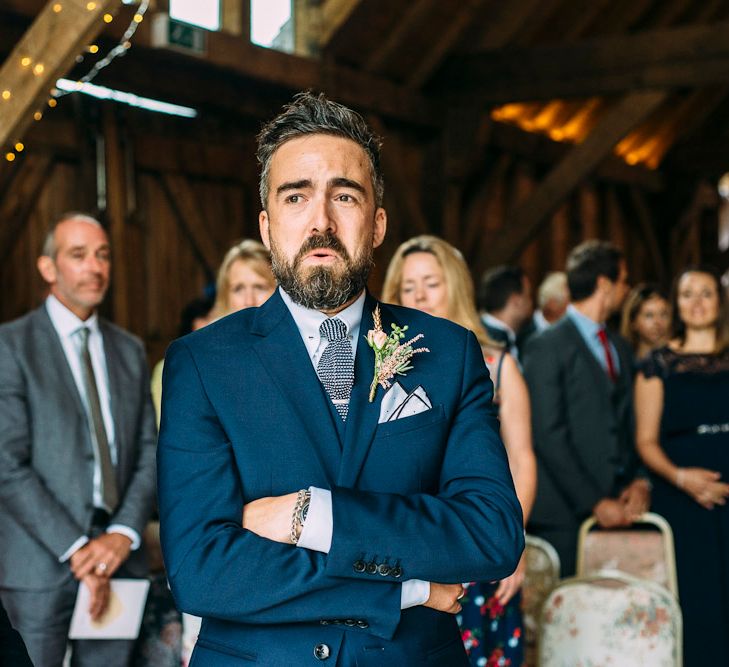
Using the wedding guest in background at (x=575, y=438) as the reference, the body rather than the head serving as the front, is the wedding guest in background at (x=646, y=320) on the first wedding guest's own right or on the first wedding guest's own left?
on the first wedding guest's own left

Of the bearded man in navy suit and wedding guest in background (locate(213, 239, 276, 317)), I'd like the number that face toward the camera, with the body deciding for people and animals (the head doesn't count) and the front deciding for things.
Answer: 2

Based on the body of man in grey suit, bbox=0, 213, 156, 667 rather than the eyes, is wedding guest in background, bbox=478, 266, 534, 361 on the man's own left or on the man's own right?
on the man's own left

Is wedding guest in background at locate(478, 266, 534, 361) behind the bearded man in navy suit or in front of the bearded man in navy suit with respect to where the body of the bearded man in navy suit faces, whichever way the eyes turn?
behind

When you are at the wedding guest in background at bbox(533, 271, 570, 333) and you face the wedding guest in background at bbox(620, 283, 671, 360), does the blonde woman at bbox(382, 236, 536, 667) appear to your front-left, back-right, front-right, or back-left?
back-right
